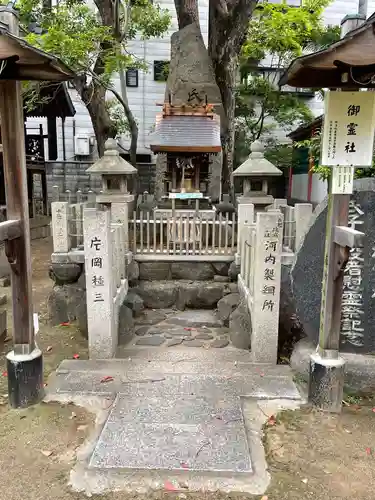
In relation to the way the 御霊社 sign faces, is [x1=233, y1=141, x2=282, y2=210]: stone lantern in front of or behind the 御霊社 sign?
behind

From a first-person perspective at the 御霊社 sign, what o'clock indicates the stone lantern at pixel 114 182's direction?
The stone lantern is roughly at 4 o'clock from the 御霊社 sign.

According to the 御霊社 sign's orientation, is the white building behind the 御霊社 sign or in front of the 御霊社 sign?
behind

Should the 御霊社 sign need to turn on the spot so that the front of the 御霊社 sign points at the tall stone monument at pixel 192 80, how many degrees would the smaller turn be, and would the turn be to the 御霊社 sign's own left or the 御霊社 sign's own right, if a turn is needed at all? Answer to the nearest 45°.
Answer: approximately 135° to the 御霊社 sign's own right

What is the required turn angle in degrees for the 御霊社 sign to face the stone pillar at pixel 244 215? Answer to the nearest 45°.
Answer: approximately 135° to its right

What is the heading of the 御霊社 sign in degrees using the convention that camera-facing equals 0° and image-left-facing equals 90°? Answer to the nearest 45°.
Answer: approximately 0°

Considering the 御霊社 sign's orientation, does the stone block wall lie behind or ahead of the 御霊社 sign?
behind
